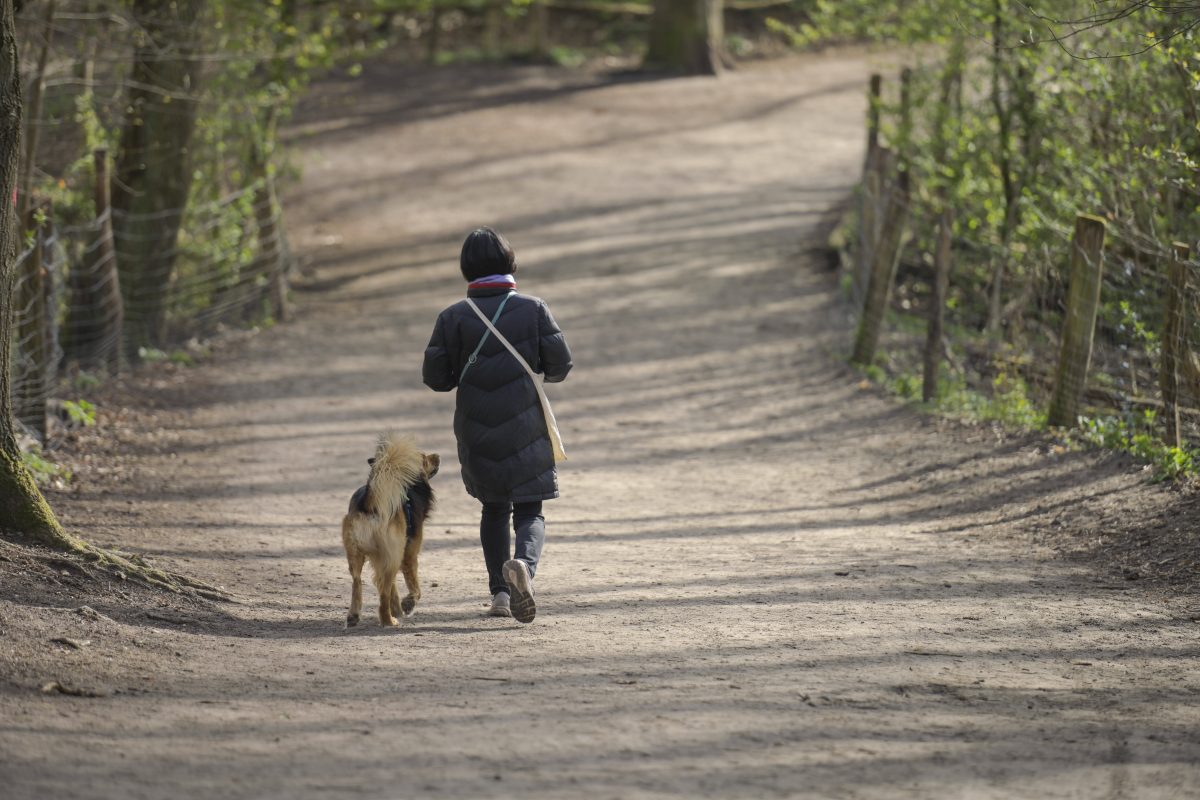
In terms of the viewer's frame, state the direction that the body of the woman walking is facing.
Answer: away from the camera

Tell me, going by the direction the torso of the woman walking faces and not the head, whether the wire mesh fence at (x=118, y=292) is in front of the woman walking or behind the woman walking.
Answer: in front

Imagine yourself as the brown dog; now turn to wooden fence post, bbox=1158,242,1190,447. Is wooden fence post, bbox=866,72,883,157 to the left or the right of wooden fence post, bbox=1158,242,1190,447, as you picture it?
left

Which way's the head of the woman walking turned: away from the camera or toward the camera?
away from the camera

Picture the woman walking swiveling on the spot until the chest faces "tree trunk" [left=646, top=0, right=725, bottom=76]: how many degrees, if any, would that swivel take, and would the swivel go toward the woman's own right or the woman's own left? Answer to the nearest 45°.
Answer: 0° — they already face it

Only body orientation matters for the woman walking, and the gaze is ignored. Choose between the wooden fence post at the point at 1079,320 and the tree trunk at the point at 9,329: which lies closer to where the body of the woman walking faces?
the wooden fence post

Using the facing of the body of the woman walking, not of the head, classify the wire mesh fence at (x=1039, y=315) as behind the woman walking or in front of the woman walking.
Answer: in front

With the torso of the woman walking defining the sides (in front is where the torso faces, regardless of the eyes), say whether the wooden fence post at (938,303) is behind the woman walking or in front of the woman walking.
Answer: in front

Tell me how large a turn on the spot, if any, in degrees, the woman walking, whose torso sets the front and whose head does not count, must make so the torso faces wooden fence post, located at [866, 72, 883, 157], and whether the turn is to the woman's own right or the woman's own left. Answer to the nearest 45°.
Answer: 0° — they already face it

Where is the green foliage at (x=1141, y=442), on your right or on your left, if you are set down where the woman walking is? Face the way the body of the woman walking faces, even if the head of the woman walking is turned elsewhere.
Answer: on your right

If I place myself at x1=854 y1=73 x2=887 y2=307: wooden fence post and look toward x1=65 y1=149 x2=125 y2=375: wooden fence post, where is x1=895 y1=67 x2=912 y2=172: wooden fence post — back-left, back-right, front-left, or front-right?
back-right
